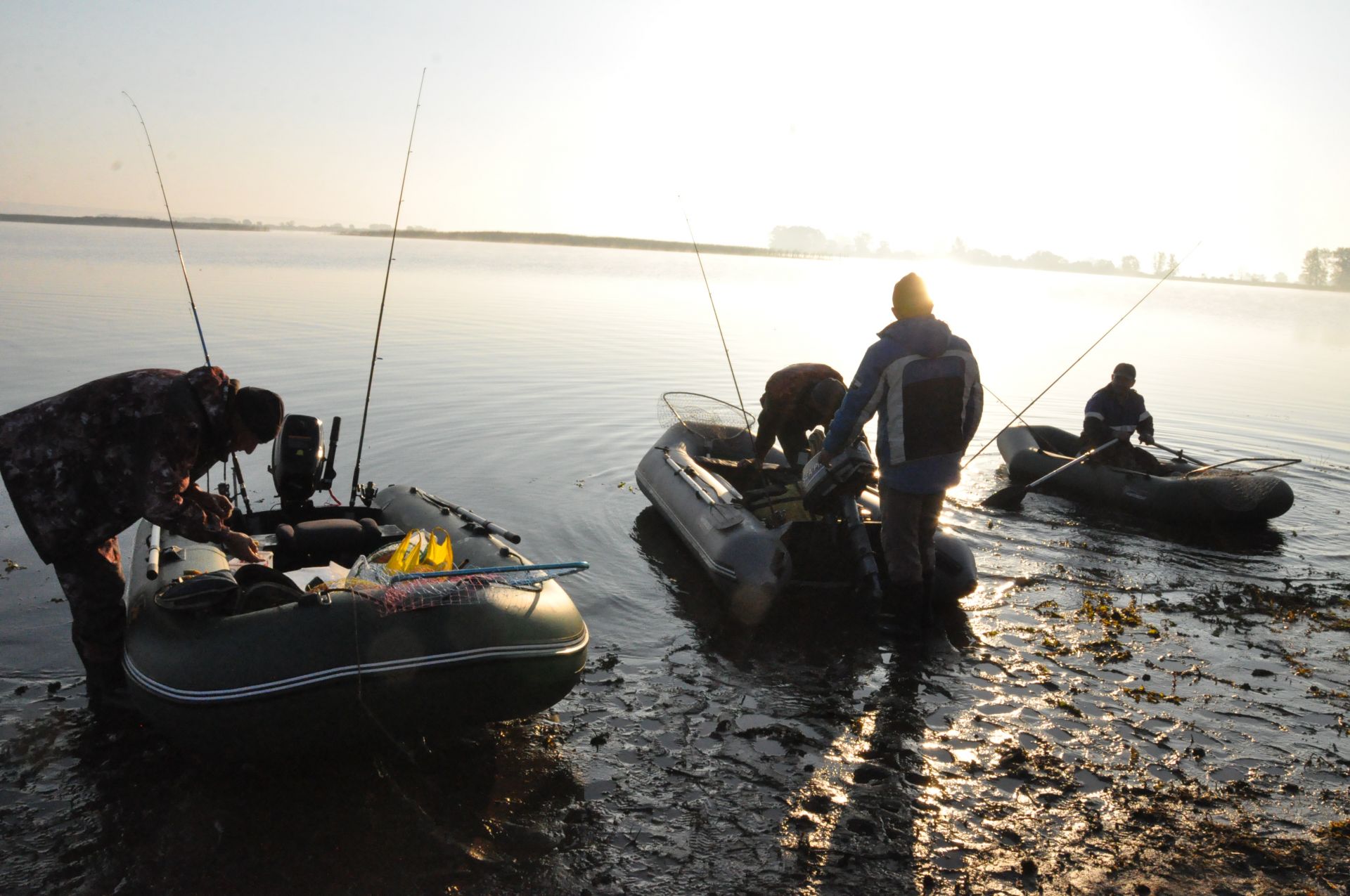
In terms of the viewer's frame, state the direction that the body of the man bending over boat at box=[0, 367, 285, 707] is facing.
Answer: to the viewer's right

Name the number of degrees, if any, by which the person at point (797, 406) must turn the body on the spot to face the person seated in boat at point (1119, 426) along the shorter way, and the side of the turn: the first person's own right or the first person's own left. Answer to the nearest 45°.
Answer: approximately 90° to the first person's own left

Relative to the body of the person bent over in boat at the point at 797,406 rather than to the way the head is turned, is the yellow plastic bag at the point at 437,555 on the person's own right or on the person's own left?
on the person's own right

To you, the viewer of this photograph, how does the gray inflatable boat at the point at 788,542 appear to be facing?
facing away from the viewer and to the left of the viewer

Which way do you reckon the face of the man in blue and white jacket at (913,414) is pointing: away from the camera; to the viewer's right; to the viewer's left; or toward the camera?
away from the camera

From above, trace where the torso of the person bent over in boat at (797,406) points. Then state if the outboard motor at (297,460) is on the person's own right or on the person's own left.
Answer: on the person's own right
